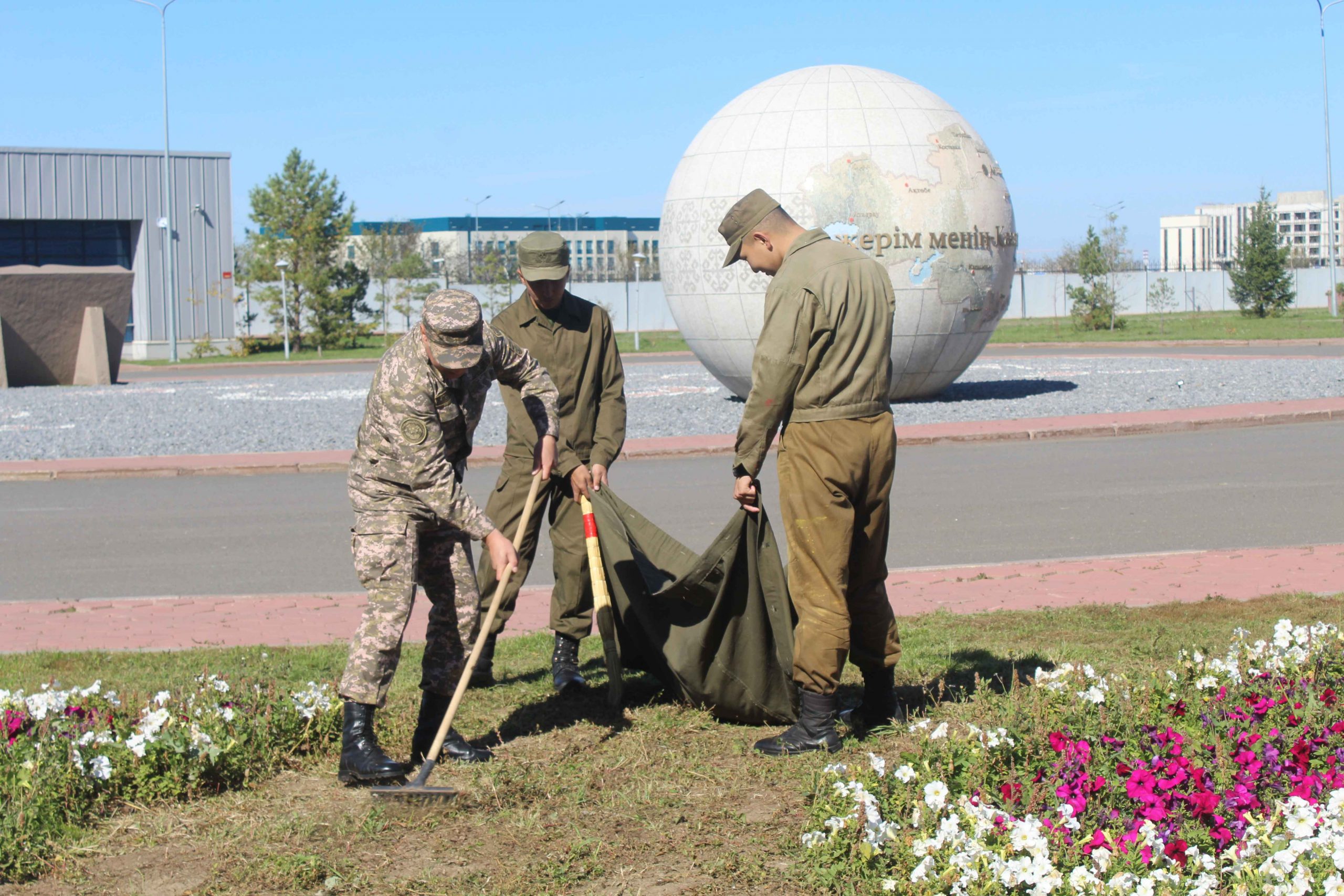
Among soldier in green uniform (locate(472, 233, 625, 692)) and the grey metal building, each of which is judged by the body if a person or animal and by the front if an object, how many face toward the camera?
2

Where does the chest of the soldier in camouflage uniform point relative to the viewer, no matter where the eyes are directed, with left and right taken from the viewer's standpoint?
facing the viewer and to the right of the viewer

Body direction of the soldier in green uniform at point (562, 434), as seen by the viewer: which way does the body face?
toward the camera

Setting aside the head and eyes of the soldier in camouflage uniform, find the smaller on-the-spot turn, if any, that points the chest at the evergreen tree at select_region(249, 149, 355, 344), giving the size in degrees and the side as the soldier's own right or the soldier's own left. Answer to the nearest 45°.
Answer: approximately 135° to the soldier's own left

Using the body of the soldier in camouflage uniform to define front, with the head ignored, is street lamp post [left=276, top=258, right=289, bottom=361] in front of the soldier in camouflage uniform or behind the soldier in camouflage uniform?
behind

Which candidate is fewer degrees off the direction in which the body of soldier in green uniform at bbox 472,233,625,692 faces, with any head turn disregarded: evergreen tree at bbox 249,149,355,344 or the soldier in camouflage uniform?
the soldier in camouflage uniform

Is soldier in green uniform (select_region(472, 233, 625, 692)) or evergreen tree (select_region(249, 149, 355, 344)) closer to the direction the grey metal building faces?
the soldier in green uniform

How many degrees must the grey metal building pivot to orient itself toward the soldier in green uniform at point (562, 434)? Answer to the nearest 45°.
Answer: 0° — it already faces them

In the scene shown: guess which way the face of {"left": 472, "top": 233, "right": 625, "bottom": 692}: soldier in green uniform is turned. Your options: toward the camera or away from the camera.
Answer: toward the camera
